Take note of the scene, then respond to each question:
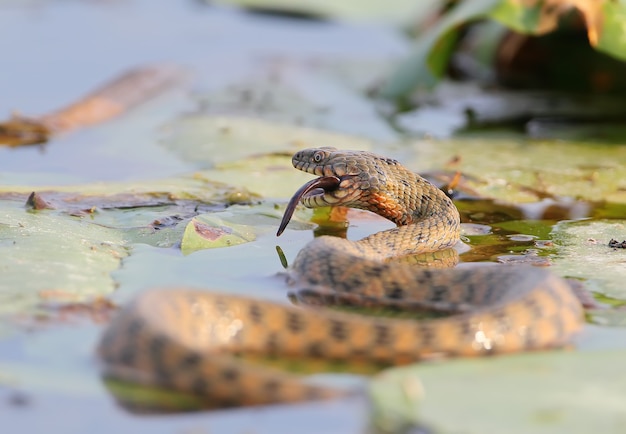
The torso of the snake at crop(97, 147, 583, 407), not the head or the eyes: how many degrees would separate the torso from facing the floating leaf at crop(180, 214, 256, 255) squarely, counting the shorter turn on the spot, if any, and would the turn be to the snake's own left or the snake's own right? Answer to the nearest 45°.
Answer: approximately 45° to the snake's own right

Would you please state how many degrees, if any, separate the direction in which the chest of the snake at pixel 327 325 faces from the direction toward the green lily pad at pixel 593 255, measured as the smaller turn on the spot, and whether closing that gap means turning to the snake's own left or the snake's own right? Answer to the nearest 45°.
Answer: approximately 135° to the snake's own right

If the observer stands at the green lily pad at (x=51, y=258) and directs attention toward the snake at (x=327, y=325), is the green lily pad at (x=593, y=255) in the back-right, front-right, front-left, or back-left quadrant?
front-left

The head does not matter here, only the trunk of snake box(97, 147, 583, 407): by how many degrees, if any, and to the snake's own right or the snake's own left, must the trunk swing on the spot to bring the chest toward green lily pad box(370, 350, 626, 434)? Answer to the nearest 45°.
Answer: approximately 135° to the snake's own left

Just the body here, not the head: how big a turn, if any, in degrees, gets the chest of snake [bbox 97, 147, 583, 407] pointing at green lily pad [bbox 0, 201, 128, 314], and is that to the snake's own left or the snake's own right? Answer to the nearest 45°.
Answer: approximately 45° to the snake's own right

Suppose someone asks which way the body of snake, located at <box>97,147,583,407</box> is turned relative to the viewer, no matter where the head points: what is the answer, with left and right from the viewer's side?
facing to the left of the viewer
